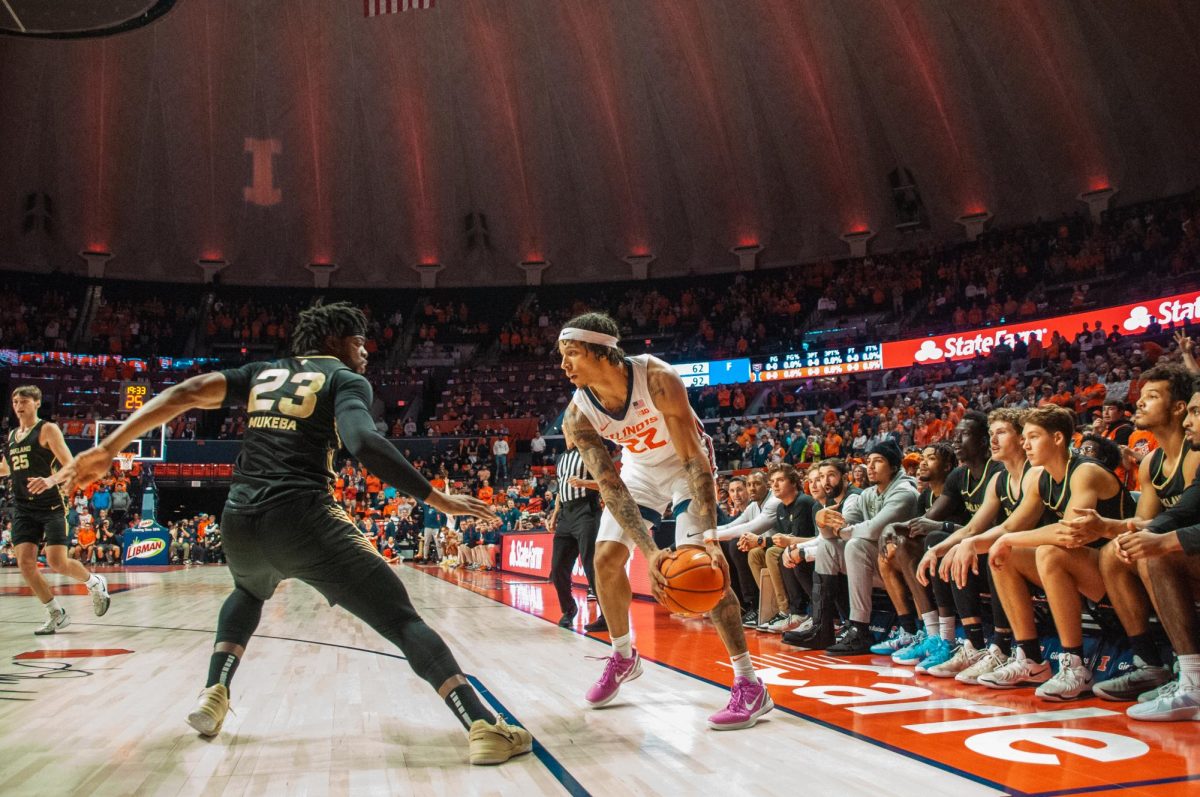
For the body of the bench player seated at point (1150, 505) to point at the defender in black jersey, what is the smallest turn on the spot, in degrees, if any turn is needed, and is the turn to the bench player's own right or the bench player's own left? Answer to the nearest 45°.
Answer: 0° — they already face them

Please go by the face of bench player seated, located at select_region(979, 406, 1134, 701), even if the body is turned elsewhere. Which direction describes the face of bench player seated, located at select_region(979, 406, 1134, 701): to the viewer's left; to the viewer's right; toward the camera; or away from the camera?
to the viewer's left

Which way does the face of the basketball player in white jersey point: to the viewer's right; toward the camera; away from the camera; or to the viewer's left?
to the viewer's left

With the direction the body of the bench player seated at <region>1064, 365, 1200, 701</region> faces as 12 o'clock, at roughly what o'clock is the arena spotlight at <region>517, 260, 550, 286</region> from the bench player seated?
The arena spotlight is roughly at 3 o'clock from the bench player seated.

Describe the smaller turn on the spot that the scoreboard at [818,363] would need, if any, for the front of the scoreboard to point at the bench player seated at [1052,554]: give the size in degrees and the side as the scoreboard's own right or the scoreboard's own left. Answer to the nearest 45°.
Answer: approximately 45° to the scoreboard's own left

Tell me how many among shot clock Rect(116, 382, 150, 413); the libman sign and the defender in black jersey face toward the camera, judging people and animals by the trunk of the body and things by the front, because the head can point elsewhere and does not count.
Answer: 2

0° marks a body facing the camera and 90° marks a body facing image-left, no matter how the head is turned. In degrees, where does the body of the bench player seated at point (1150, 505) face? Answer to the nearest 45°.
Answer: approximately 45°

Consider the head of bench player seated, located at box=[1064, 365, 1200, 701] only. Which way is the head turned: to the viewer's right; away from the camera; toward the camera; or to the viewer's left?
to the viewer's left

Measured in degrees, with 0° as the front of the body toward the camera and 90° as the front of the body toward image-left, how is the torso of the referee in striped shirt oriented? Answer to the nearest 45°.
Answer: approximately 45°

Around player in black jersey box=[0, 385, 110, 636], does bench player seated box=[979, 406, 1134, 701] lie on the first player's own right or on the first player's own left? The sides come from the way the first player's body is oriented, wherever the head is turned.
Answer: on the first player's own left

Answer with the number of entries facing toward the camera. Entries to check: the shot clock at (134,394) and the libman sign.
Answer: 2

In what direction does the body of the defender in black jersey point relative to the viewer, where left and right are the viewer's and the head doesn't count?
facing away from the viewer and to the right of the viewer
